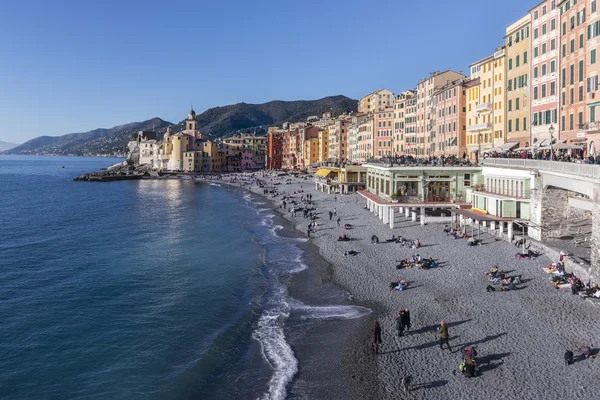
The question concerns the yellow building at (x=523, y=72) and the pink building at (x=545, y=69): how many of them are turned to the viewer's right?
0

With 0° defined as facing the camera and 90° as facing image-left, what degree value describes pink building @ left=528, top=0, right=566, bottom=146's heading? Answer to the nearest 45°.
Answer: approximately 45°

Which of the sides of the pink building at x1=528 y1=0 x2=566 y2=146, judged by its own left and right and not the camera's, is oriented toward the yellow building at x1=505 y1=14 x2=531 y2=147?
right

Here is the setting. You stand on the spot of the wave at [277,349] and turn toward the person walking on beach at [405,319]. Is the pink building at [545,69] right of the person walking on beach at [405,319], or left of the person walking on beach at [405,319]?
left

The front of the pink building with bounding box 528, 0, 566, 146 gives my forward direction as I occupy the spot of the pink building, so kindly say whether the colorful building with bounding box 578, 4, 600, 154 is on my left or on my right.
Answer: on my left

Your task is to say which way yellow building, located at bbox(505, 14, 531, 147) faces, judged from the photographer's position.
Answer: facing the viewer and to the left of the viewer

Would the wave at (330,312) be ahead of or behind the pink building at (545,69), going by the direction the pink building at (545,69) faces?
ahead

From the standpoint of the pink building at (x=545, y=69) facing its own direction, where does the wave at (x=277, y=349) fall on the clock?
The wave is roughly at 11 o'clock from the pink building.

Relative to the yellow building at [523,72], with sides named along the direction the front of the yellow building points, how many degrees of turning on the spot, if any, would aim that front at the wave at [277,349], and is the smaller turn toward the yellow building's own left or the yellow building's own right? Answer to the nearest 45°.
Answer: approximately 45° to the yellow building's own left

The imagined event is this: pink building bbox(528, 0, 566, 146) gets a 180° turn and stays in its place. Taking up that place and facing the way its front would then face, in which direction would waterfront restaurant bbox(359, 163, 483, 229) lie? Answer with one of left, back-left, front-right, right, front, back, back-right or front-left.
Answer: back-left

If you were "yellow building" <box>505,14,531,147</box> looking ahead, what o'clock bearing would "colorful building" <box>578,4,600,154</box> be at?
The colorful building is roughly at 10 o'clock from the yellow building.

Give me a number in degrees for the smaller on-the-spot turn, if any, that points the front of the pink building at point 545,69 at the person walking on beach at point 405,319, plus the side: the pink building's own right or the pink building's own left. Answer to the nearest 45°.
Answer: approximately 45° to the pink building's own left
